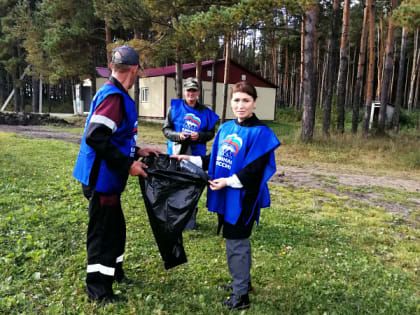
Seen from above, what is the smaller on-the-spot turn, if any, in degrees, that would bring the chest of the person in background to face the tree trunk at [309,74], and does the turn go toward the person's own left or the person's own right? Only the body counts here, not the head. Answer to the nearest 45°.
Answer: approximately 135° to the person's own left

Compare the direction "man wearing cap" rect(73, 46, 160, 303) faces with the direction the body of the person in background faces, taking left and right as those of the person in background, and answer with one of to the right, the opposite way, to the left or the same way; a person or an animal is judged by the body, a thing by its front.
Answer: to the left

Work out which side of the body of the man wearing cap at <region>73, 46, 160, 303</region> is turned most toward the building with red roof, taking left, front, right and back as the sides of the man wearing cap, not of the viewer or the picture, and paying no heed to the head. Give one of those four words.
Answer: left

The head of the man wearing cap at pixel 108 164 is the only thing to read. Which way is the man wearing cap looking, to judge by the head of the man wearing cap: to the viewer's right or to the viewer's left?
to the viewer's right

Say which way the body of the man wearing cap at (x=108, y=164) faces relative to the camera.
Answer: to the viewer's right

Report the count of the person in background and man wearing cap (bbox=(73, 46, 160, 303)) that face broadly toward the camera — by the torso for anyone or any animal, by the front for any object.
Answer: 1

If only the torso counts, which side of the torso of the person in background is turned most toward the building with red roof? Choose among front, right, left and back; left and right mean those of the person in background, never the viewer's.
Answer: back
